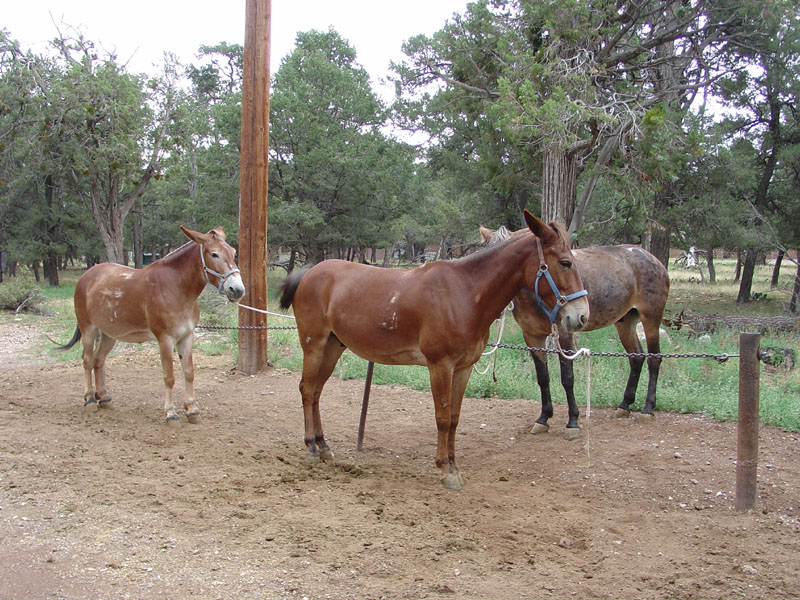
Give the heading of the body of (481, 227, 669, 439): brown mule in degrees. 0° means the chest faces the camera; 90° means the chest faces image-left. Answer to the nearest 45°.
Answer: approximately 45°

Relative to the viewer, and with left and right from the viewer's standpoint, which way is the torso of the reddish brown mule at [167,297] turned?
facing the viewer and to the right of the viewer

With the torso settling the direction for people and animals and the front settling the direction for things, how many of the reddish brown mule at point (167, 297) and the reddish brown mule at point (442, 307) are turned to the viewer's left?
0

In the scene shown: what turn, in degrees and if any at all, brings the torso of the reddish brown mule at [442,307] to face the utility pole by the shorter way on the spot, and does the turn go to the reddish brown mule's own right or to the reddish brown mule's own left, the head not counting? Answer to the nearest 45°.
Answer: approximately 180°

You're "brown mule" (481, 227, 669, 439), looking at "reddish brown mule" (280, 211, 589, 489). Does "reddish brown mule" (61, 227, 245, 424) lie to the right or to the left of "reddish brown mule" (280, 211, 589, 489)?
right

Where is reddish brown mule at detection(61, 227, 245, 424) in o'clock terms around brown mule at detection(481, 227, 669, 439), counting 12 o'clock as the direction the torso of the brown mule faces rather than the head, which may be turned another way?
The reddish brown mule is roughly at 1 o'clock from the brown mule.

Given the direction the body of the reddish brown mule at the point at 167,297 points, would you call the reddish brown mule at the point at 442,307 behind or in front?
in front

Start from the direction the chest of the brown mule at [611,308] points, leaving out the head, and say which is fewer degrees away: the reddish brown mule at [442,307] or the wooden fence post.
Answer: the reddish brown mule

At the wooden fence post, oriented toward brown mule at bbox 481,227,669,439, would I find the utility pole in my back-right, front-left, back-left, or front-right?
front-left

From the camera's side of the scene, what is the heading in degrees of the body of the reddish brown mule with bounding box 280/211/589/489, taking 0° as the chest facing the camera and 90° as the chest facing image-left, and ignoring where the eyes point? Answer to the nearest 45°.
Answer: approximately 315°

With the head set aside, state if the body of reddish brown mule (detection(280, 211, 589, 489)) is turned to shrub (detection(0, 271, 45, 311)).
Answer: no

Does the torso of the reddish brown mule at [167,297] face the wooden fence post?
yes

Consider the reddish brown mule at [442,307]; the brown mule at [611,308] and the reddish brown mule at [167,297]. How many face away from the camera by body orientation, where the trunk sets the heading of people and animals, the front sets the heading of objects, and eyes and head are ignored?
0

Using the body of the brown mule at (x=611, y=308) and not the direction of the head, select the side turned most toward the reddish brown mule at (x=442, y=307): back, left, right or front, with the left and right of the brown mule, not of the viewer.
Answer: front
